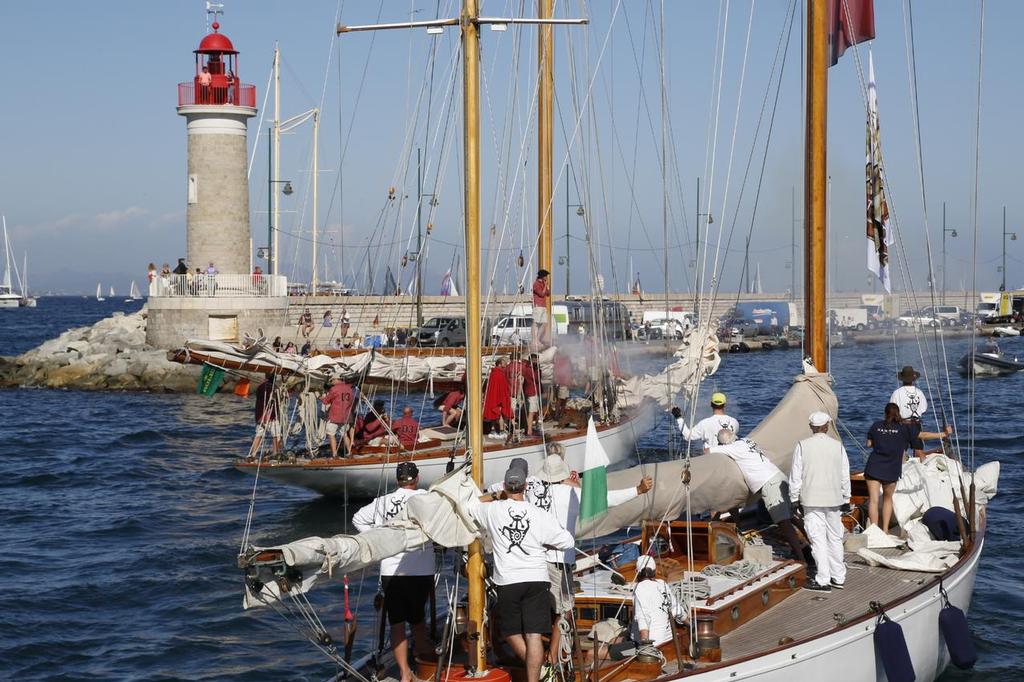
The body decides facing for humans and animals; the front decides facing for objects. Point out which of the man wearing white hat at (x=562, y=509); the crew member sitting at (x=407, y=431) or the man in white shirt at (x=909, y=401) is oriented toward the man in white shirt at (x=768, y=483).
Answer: the man wearing white hat

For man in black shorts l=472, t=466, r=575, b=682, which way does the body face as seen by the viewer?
away from the camera

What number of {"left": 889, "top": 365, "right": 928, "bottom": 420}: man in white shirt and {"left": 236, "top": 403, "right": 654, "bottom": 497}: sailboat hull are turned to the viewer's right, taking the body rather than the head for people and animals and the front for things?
1

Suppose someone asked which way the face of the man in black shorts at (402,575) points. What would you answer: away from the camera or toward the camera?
away from the camera

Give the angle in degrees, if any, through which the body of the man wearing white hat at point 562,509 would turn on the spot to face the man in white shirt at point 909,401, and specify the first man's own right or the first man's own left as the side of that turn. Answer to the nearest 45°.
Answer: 0° — they already face them

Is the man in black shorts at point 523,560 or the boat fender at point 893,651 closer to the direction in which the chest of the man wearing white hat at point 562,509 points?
the boat fender

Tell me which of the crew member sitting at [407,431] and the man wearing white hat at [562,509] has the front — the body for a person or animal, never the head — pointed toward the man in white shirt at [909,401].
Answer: the man wearing white hat

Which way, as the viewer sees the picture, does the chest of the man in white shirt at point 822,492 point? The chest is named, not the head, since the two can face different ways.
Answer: away from the camera

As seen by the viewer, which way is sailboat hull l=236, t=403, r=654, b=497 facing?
to the viewer's right

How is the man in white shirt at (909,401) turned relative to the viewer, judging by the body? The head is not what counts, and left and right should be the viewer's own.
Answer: facing away from the viewer
